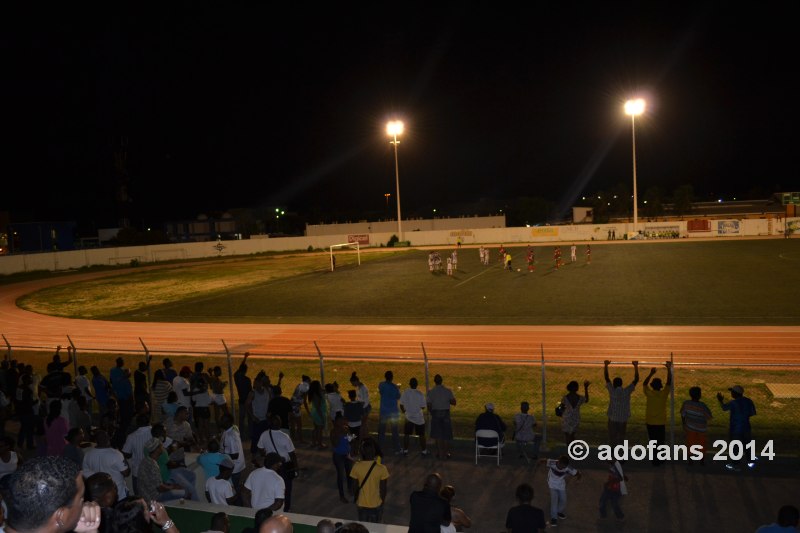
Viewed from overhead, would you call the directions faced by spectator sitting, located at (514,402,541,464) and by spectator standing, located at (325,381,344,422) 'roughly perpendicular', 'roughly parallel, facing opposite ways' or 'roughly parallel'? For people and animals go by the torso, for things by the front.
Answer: roughly parallel

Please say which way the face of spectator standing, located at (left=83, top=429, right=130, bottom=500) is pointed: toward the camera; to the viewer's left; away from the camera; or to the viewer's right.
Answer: away from the camera

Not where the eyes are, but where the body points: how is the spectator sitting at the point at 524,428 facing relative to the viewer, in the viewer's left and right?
facing away from the viewer

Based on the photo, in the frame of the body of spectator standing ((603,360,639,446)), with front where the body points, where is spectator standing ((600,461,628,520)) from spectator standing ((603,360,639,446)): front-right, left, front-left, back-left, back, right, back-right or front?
back

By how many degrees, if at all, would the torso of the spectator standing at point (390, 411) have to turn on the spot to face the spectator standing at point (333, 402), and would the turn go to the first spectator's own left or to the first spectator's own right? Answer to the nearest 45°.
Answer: approximately 90° to the first spectator's own left

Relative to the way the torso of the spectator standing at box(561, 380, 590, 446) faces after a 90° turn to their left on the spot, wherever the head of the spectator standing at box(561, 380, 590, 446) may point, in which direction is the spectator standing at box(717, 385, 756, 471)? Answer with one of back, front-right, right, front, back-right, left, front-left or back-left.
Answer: back

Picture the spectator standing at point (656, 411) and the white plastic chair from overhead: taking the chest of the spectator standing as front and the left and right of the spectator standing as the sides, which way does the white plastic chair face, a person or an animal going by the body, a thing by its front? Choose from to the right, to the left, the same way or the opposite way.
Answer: the same way

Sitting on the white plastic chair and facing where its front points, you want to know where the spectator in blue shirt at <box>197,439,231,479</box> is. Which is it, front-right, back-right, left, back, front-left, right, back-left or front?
back-left

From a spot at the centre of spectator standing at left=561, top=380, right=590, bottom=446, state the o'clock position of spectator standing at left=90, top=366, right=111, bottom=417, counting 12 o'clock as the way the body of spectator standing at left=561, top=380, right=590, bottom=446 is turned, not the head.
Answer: spectator standing at left=90, top=366, right=111, bottom=417 is roughly at 9 o'clock from spectator standing at left=561, top=380, right=590, bottom=446.

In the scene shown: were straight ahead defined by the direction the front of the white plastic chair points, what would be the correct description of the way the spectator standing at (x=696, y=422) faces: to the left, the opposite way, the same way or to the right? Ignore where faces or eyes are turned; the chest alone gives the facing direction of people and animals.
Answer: the same way

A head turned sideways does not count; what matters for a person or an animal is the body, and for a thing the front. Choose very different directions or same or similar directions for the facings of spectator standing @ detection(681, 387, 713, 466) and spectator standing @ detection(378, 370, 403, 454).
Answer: same or similar directions

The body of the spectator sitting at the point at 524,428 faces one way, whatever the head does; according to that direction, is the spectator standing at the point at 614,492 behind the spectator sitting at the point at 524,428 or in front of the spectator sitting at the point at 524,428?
behind

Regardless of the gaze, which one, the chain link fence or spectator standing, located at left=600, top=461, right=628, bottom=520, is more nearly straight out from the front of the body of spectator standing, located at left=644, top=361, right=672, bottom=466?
the chain link fence

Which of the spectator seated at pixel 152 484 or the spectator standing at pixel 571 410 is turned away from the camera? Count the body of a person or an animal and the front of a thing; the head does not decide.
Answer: the spectator standing at pixel 571 410

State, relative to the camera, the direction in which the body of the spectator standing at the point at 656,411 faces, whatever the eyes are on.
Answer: away from the camera

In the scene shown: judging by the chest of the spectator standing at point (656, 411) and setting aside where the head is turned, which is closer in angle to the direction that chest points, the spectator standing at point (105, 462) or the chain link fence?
the chain link fence

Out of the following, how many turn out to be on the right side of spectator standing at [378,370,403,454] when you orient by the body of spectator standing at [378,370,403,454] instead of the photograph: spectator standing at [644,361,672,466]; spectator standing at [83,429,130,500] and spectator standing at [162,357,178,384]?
1

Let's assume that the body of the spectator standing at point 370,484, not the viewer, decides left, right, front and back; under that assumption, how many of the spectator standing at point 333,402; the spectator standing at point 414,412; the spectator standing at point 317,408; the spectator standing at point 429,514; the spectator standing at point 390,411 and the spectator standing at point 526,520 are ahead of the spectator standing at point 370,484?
4

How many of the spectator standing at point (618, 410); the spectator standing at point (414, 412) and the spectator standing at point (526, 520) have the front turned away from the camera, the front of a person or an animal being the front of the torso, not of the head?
3

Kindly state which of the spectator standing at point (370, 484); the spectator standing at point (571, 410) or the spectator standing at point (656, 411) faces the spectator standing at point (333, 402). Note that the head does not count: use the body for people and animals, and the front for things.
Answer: the spectator standing at point (370, 484)

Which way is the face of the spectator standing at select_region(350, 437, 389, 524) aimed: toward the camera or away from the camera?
away from the camera
